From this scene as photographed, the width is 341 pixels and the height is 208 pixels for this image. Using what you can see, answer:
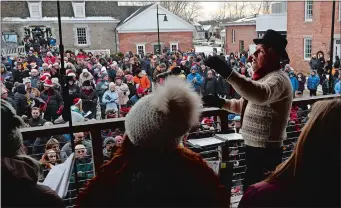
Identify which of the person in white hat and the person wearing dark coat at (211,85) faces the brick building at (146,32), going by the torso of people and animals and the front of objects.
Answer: the person in white hat

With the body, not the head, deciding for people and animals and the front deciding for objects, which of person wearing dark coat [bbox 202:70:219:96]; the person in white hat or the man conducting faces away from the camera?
the person in white hat

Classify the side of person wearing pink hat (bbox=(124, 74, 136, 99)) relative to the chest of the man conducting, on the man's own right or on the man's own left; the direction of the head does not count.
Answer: on the man's own right

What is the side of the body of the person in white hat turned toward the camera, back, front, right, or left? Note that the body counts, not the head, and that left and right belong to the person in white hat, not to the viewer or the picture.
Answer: back

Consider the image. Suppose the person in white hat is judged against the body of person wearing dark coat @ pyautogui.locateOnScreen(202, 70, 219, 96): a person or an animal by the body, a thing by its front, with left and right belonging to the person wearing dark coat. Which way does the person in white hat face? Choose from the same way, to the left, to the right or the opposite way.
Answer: the opposite way

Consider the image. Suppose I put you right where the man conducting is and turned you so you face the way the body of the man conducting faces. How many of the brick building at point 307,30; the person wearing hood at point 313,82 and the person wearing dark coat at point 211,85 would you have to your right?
3

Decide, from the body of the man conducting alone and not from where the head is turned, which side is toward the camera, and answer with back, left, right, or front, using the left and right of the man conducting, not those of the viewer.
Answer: left

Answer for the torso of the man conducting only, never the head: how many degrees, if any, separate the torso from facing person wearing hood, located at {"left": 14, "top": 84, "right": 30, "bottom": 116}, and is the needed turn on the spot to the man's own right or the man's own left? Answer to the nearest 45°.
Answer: approximately 45° to the man's own right

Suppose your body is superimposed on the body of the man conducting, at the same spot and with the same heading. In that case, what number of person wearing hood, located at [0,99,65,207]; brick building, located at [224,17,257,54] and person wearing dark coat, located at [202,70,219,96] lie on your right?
2

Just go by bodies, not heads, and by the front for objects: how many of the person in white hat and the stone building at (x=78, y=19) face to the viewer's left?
0

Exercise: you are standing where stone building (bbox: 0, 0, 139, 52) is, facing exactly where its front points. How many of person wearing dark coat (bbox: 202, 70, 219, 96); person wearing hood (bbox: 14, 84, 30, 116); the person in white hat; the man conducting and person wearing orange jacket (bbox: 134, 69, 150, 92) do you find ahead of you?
5

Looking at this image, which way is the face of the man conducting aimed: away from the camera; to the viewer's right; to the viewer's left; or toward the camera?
to the viewer's left

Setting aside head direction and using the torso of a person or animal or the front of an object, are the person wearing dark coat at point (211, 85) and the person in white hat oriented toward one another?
yes

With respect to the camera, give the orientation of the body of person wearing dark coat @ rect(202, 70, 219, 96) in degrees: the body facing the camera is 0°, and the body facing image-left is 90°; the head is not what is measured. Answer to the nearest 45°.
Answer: approximately 0°

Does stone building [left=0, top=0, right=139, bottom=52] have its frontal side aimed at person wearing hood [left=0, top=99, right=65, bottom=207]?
yes

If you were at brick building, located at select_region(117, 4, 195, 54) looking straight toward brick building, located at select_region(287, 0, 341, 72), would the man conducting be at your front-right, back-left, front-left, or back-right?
front-right

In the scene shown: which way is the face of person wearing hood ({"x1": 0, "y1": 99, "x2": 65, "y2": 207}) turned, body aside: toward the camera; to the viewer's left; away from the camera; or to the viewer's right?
away from the camera

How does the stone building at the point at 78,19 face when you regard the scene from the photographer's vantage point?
facing the viewer

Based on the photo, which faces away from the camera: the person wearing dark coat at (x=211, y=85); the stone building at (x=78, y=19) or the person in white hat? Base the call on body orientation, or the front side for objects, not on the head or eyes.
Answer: the person in white hat

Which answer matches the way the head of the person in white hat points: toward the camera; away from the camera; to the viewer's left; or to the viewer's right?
away from the camera

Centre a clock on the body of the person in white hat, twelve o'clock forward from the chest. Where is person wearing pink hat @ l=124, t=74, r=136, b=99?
The person wearing pink hat is roughly at 12 o'clock from the person in white hat.
